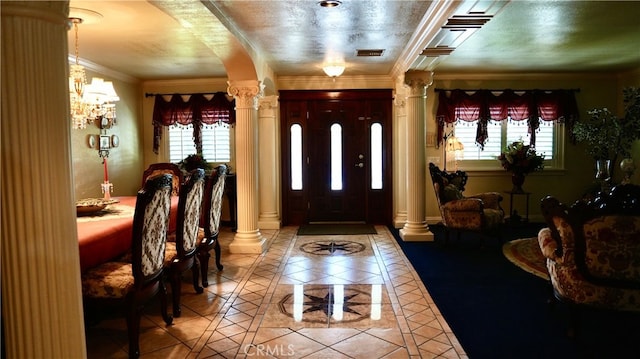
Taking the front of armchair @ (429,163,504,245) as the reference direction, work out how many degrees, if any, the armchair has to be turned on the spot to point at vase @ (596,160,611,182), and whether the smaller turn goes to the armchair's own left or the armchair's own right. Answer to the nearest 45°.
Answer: approximately 90° to the armchair's own left

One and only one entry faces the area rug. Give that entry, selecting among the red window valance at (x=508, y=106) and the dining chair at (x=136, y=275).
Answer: the red window valance

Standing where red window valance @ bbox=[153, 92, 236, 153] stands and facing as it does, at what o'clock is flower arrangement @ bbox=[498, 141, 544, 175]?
The flower arrangement is roughly at 10 o'clock from the red window valance.

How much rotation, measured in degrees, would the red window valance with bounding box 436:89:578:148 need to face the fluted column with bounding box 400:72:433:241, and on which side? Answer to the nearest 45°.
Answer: approximately 45° to its right

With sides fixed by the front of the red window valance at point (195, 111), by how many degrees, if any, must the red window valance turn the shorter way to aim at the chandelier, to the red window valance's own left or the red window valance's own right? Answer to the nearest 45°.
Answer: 0° — it already faces it

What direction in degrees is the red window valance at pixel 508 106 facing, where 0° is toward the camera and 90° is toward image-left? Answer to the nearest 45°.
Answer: approximately 0°

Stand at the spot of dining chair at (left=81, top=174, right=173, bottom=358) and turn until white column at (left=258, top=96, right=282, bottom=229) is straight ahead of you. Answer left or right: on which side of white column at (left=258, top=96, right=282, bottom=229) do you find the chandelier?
left

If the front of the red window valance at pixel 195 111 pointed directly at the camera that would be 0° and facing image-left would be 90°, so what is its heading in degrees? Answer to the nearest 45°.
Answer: approximately 0°

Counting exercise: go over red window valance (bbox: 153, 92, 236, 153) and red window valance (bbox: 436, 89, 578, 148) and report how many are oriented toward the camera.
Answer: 2

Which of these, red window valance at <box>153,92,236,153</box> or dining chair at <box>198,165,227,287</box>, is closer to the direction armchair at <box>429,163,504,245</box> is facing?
the dining chair

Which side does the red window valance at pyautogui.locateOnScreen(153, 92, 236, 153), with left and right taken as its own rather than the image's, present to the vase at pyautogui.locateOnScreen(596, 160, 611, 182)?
left
